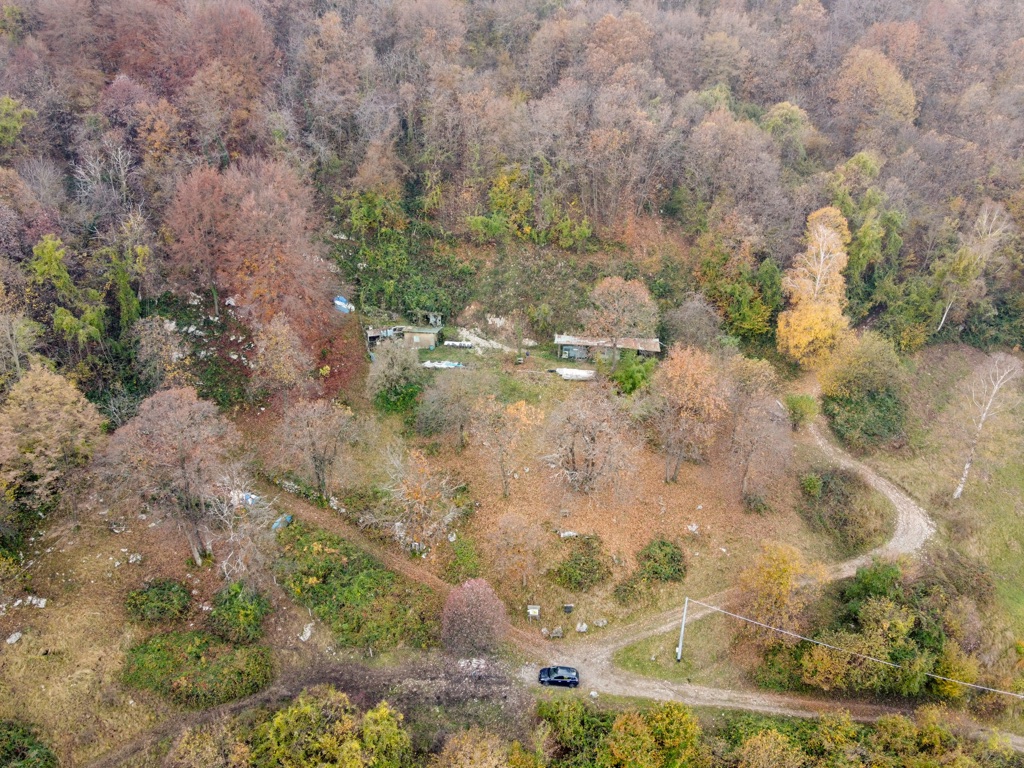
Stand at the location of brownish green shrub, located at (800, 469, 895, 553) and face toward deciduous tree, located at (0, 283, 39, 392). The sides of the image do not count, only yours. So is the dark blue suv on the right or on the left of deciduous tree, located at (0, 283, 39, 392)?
left

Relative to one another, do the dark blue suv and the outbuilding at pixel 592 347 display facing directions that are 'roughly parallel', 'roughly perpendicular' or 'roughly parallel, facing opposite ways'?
roughly perpendicular

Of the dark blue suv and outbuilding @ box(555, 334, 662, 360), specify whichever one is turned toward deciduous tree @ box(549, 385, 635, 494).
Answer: the outbuilding

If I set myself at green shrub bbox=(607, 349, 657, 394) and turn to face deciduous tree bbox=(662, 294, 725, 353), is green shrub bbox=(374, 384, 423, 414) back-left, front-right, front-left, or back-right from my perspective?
back-left

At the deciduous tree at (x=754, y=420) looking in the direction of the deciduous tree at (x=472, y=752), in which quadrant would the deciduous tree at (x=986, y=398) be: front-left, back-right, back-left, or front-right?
back-left

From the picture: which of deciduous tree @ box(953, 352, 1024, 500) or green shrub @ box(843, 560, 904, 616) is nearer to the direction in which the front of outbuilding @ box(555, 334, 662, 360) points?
the green shrub
